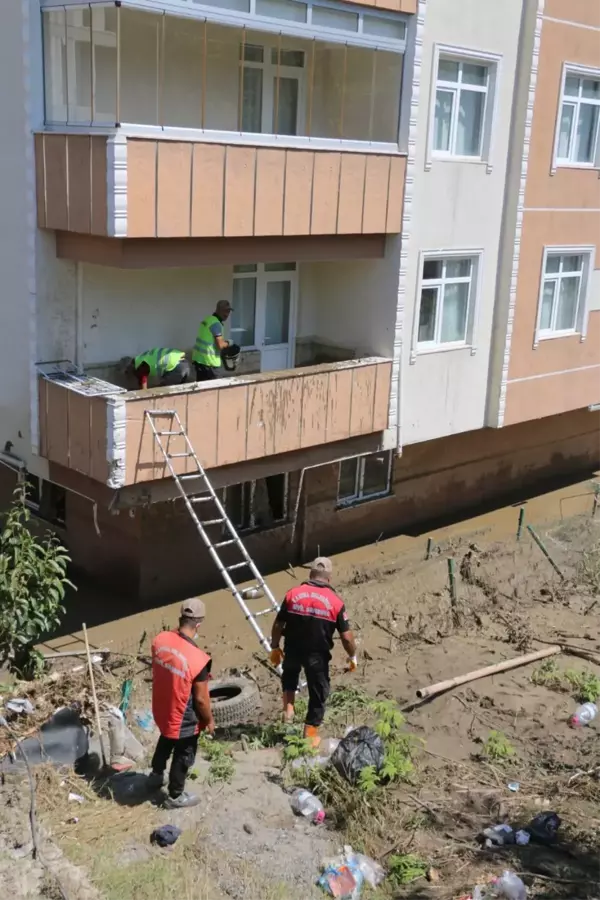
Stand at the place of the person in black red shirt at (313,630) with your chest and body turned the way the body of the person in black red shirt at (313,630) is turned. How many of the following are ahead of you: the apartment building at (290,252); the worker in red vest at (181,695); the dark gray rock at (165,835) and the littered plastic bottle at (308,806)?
1

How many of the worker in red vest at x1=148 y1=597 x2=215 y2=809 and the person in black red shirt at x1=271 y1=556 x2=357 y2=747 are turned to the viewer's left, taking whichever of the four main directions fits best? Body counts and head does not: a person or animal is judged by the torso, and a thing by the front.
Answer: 0

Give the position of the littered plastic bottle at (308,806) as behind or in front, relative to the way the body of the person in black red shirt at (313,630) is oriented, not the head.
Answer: behind

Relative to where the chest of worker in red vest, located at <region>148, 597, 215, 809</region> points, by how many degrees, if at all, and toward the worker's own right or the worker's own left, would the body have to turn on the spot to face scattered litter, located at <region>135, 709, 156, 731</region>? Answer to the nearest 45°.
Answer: approximately 45° to the worker's own left

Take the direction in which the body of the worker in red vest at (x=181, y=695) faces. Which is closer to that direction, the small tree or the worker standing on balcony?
the worker standing on balcony

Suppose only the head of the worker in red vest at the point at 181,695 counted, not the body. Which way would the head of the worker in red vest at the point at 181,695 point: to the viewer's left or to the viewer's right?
to the viewer's right

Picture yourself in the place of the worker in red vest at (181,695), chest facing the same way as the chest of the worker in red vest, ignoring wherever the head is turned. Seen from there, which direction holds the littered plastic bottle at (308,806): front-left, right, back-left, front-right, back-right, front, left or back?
front-right

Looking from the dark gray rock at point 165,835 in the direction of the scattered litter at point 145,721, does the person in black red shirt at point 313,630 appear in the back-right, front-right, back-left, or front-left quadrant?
front-right

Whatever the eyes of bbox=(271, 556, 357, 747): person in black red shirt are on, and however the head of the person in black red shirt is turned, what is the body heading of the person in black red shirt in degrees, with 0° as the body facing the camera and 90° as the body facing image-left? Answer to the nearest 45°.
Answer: approximately 180°

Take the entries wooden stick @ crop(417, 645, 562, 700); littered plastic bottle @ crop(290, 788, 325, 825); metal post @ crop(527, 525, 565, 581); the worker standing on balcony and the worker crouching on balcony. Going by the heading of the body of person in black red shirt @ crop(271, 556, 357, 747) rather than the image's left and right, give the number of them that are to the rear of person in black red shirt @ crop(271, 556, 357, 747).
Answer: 1

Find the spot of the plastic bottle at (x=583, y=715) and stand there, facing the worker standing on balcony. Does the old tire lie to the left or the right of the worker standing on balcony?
left

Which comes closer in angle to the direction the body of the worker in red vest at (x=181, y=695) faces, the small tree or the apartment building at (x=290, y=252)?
the apartment building

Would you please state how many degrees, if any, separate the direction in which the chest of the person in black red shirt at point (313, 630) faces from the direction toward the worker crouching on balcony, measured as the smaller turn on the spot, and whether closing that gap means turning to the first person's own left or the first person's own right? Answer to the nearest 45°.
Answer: approximately 45° to the first person's own left

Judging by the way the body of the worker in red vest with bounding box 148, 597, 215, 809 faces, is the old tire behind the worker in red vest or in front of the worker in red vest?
in front

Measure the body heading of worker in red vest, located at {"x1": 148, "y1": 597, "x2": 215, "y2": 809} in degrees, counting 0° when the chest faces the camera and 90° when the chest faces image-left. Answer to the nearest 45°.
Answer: approximately 225°

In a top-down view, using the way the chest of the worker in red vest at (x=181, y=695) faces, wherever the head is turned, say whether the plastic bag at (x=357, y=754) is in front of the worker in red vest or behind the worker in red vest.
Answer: in front

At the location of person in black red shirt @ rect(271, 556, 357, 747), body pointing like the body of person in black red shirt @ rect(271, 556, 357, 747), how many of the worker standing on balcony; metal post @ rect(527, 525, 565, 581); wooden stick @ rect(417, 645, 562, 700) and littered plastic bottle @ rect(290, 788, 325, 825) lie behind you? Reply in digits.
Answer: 1

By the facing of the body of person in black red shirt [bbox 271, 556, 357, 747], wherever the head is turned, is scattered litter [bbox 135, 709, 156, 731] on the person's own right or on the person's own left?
on the person's own left

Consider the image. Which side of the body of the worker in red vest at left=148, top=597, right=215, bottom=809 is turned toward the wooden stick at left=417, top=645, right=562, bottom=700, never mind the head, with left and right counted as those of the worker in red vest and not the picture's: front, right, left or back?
front
